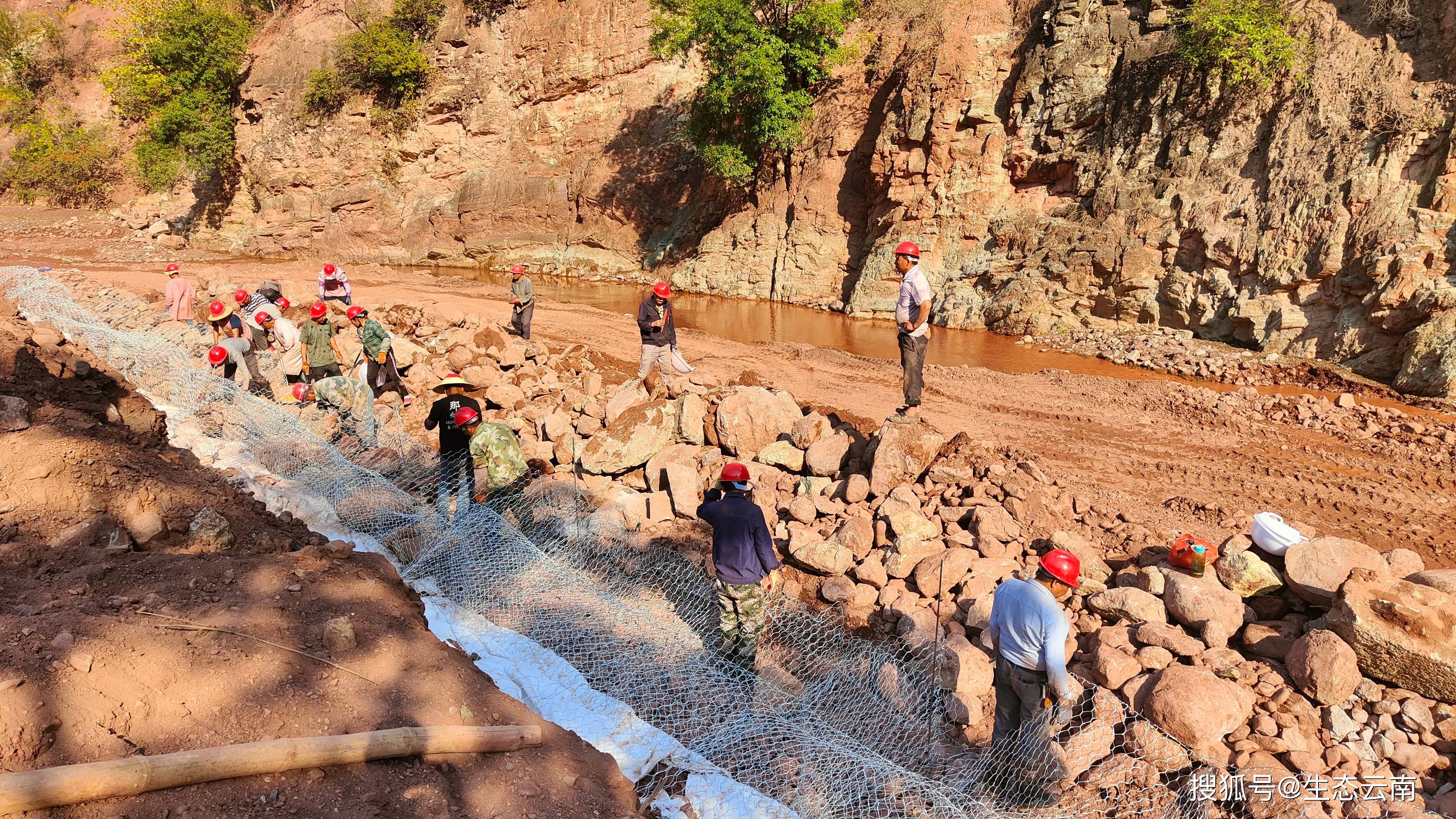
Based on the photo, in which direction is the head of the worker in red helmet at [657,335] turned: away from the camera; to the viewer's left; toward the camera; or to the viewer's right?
toward the camera

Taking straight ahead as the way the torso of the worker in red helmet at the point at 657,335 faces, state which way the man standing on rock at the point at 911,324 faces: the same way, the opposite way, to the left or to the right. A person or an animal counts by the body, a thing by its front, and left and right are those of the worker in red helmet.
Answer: to the right

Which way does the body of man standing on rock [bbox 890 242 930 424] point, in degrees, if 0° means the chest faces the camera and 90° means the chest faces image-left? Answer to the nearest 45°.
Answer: approximately 90°

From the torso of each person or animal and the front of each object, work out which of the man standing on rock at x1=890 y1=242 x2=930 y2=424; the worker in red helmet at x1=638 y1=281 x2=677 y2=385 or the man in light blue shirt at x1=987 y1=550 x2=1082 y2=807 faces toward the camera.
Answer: the worker in red helmet

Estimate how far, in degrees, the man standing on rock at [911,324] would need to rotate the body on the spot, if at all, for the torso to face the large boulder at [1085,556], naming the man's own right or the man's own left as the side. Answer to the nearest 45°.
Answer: approximately 135° to the man's own left

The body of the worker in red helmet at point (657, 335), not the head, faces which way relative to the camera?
toward the camera

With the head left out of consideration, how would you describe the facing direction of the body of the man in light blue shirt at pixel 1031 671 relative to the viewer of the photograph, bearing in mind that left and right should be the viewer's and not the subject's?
facing away from the viewer and to the right of the viewer

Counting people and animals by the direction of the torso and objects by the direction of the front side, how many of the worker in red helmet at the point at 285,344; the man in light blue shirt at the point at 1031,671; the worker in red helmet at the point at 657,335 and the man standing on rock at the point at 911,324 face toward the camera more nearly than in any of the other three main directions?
1

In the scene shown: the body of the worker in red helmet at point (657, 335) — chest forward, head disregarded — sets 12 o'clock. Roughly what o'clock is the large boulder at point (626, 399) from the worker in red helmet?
The large boulder is roughly at 1 o'clock from the worker in red helmet.

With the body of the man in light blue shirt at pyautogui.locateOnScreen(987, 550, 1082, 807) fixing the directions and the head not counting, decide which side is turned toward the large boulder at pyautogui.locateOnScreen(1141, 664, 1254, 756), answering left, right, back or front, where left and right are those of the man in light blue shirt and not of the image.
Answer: front

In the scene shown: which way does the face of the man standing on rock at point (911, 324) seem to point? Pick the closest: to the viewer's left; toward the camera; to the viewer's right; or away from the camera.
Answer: to the viewer's left

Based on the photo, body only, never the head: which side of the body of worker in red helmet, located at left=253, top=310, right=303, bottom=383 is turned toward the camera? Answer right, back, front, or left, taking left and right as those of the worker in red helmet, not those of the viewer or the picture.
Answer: left

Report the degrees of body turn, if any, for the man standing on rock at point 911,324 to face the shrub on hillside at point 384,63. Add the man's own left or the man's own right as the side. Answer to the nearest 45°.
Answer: approximately 45° to the man's own right

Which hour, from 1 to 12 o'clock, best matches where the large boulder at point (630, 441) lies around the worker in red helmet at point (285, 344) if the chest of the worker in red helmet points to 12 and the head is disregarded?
The large boulder is roughly at 8 o'clock from the worker in red helmet.
